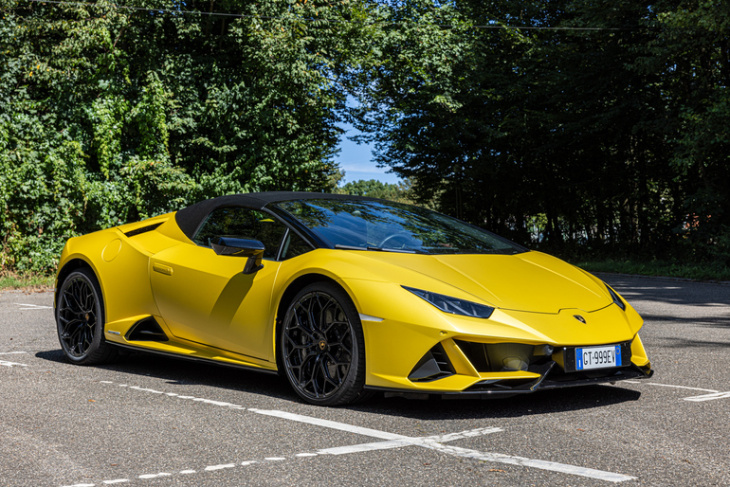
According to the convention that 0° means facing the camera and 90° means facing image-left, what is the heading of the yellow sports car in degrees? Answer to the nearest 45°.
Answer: approximately 315°
